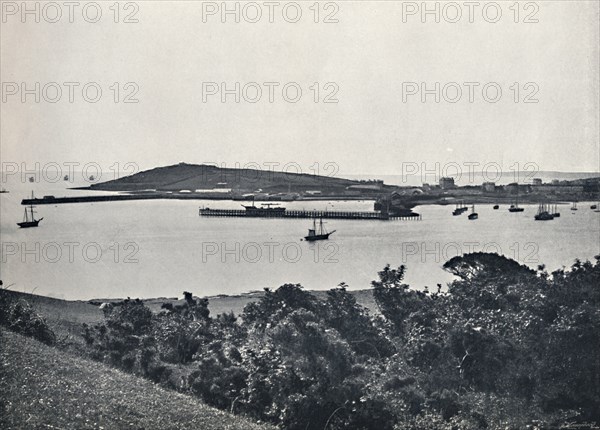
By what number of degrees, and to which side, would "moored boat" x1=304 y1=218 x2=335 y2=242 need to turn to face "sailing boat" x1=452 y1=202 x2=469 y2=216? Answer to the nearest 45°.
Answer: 0° — it already faces it

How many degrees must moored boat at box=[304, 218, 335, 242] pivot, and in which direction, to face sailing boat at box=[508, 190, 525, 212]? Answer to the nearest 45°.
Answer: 0° — it already faces it

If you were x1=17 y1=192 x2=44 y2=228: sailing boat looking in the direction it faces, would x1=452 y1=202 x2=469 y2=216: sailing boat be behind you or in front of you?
in front

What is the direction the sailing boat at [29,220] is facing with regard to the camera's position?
facing to the right of the viewer

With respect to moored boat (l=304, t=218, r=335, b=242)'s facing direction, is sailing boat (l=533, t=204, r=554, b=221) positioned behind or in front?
in front

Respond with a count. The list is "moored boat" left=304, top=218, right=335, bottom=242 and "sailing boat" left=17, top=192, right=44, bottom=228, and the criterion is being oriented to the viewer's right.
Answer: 2

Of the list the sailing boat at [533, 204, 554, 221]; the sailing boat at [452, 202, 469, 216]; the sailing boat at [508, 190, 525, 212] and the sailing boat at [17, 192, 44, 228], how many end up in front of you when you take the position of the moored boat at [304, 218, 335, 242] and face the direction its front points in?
3

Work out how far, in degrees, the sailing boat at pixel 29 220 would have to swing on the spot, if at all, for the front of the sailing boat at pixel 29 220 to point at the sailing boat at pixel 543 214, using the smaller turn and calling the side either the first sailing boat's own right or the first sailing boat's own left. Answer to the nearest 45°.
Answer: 0° — it already faces it

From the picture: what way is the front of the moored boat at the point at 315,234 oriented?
to the viewer's right

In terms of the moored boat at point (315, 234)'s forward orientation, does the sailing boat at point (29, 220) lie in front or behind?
behind
